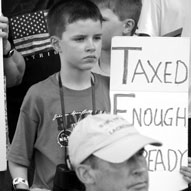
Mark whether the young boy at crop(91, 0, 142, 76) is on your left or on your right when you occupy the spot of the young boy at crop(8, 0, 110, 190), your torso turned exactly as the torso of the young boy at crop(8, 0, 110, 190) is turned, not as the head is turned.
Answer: on your left

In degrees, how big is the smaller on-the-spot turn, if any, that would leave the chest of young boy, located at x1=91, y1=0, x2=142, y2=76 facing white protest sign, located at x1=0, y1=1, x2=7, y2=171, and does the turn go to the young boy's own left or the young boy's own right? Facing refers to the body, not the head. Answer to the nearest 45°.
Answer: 0° — they already face it

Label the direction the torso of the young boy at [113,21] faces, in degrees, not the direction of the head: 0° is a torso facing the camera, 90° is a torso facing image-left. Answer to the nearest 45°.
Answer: approximately 45°

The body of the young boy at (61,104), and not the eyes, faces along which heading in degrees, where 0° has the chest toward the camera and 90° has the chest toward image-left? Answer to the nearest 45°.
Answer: approximately 315°
